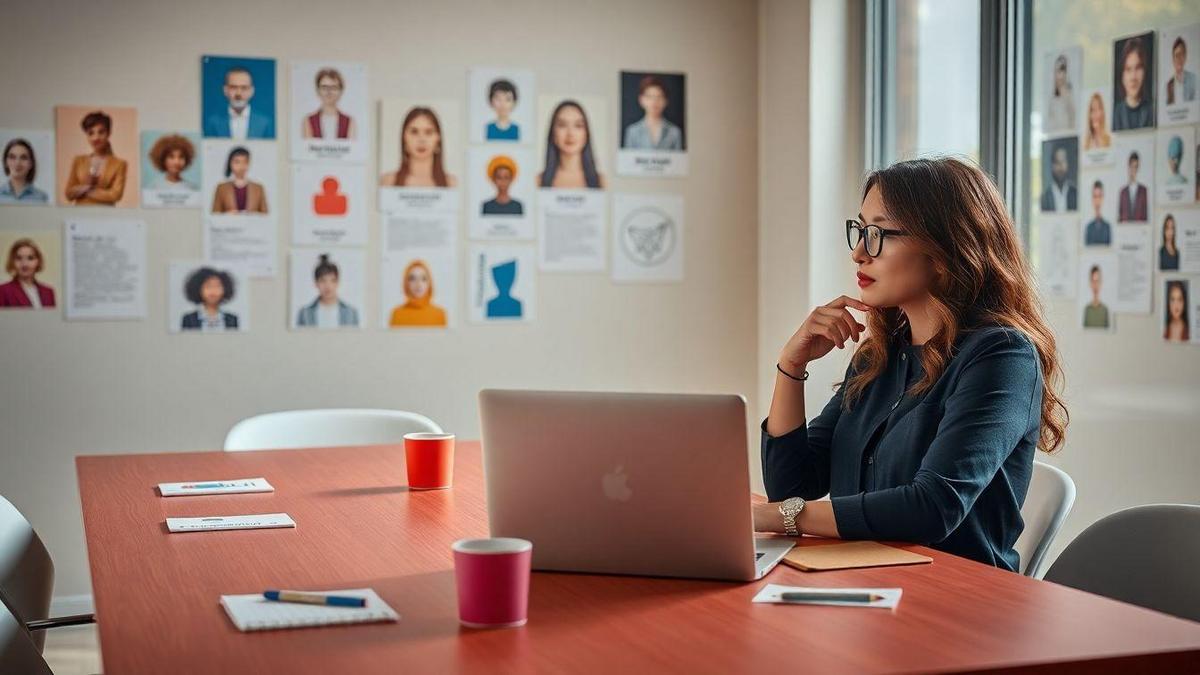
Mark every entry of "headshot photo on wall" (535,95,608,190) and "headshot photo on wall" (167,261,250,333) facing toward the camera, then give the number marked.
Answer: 2

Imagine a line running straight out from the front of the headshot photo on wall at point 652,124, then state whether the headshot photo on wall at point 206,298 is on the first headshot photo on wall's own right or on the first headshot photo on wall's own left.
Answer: on the first headshot photo on wall's own right

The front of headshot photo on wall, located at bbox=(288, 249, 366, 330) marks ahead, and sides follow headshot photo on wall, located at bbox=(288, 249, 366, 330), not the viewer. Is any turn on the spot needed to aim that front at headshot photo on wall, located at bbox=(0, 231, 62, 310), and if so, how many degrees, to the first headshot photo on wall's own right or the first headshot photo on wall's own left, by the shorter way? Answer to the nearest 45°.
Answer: approximately 90° to the first headshot photo on wall's own right
